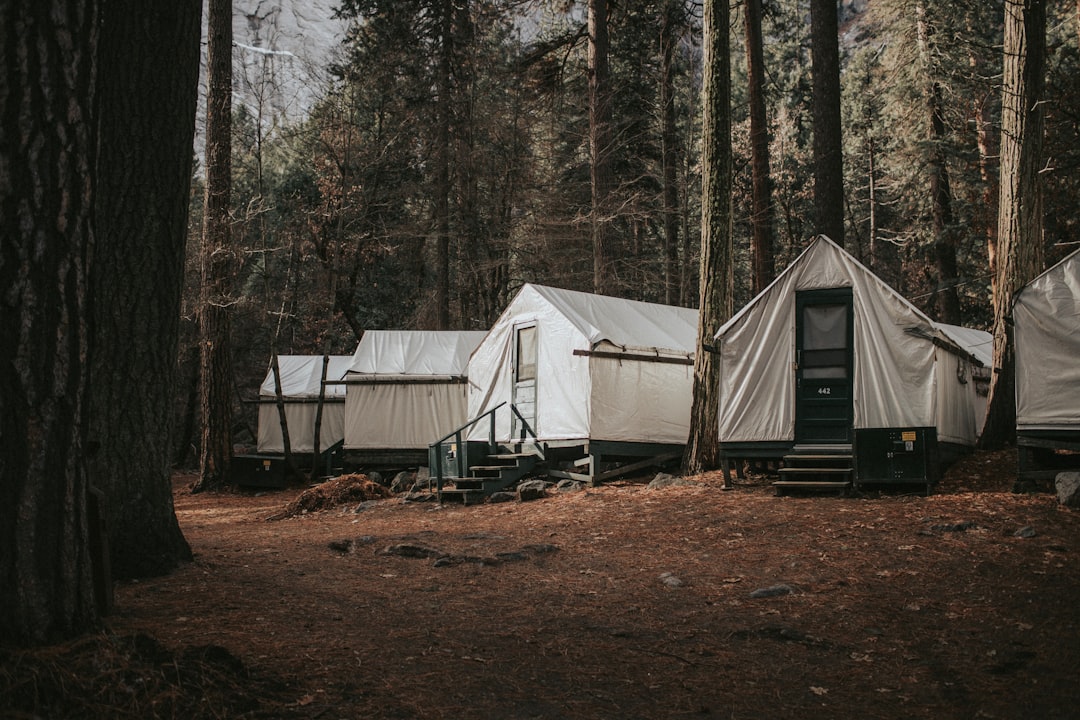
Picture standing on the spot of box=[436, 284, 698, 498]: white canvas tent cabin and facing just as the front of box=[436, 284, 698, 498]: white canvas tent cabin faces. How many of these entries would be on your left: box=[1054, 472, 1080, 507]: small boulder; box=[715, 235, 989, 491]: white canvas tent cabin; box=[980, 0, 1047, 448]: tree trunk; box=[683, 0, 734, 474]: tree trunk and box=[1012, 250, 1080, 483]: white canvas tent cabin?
5

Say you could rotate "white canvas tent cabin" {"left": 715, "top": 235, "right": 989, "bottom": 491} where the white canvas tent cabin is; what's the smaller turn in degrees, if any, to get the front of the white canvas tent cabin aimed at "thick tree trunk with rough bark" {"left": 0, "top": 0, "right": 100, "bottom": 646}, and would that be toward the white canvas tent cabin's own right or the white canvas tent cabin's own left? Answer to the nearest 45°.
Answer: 0° — it already faces it

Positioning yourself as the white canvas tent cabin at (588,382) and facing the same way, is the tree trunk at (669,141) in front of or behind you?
behind

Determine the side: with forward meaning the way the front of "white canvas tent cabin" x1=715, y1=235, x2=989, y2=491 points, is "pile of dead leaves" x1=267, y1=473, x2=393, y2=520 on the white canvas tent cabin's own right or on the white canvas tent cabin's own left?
on the white canvas tent cabin's own right

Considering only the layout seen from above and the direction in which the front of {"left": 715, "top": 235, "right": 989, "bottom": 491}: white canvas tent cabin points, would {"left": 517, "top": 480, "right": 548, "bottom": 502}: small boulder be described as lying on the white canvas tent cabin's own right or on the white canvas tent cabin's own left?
on the white canvas tent cabin's own right

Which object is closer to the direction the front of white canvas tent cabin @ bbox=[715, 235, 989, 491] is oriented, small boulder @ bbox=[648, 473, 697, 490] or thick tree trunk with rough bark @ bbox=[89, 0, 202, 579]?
the thick tree trunk with rough bark

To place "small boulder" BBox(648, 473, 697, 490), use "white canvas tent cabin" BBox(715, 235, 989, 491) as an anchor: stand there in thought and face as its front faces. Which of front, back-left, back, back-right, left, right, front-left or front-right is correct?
right

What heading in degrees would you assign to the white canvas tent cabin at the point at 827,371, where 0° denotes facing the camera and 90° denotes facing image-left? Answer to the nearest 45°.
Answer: approximately 0°

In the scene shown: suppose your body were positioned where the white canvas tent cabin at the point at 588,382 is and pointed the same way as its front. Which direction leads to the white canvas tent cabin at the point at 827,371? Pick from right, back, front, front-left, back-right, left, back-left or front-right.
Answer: left

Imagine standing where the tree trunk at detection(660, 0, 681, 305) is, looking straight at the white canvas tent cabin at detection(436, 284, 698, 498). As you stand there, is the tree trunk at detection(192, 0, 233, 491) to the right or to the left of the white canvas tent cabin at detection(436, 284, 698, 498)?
right

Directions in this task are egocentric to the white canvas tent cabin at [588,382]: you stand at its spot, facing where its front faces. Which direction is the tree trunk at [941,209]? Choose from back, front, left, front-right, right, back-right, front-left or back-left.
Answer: back

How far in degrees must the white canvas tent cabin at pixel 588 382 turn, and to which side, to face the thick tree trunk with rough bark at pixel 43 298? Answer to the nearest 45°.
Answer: approximately 45° to its left
